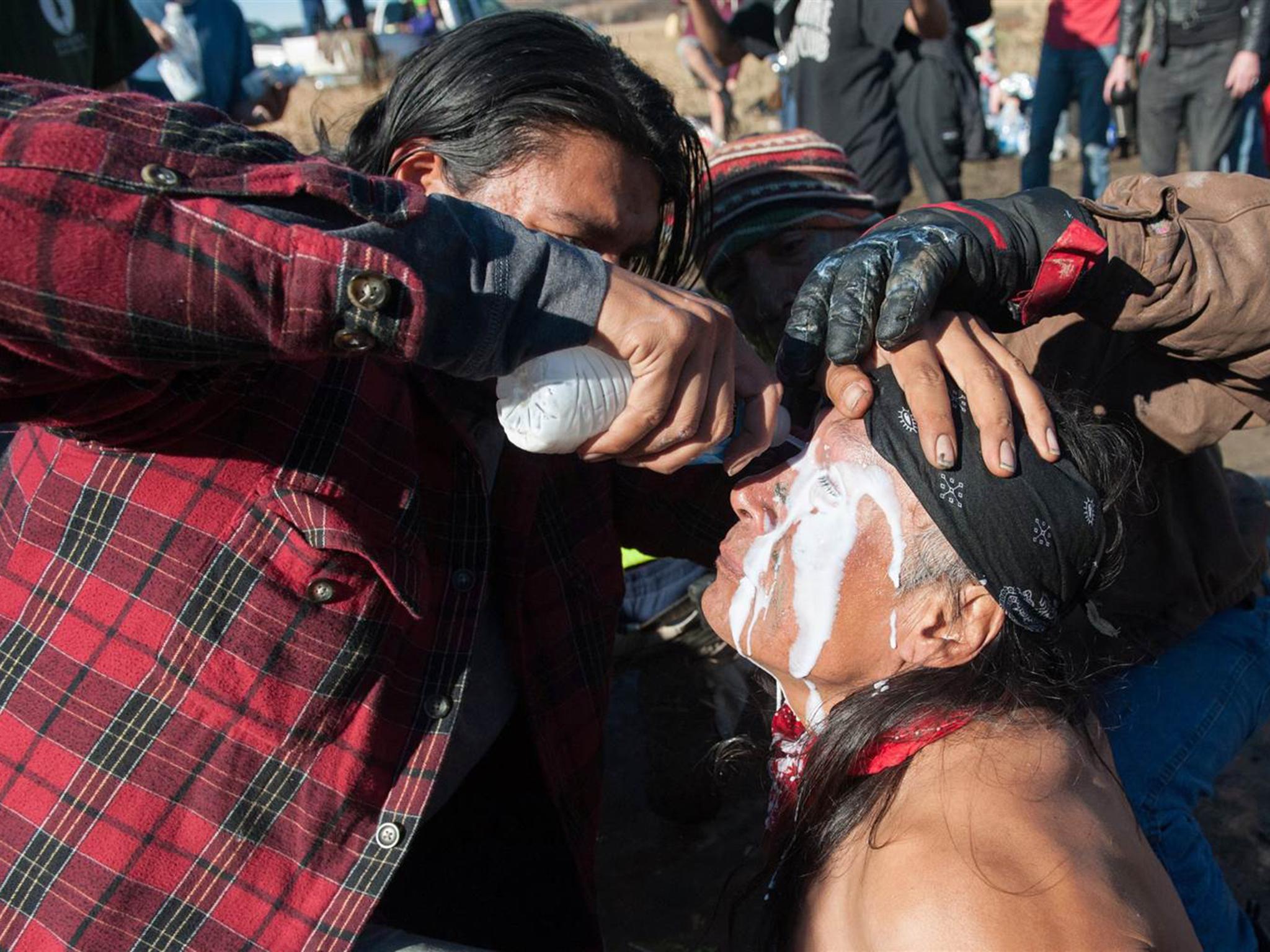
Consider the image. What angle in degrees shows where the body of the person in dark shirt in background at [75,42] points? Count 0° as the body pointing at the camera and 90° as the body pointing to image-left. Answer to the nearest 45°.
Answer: approximately 0°

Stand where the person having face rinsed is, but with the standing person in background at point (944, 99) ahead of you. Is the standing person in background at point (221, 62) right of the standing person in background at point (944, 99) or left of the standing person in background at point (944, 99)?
left

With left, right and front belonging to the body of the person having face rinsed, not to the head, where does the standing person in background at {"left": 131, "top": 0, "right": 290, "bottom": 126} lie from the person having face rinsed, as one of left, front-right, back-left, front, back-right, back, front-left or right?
front-right

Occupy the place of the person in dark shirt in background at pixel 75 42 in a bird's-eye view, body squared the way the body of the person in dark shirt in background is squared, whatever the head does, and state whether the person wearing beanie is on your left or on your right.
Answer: on your left

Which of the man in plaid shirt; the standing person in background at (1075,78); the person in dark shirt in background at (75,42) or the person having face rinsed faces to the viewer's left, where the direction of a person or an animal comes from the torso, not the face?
the person having face rinsed

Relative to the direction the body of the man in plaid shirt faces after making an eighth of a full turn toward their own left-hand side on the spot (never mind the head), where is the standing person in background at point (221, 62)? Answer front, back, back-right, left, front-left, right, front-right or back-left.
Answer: left

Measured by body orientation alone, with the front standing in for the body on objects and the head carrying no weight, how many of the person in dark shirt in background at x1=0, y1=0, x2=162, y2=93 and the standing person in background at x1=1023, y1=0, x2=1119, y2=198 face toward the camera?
2

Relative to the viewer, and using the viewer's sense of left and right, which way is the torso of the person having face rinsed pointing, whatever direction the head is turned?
facing to the left of the viewer

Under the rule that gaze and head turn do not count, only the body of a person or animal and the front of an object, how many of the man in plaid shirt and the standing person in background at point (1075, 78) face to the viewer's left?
0
